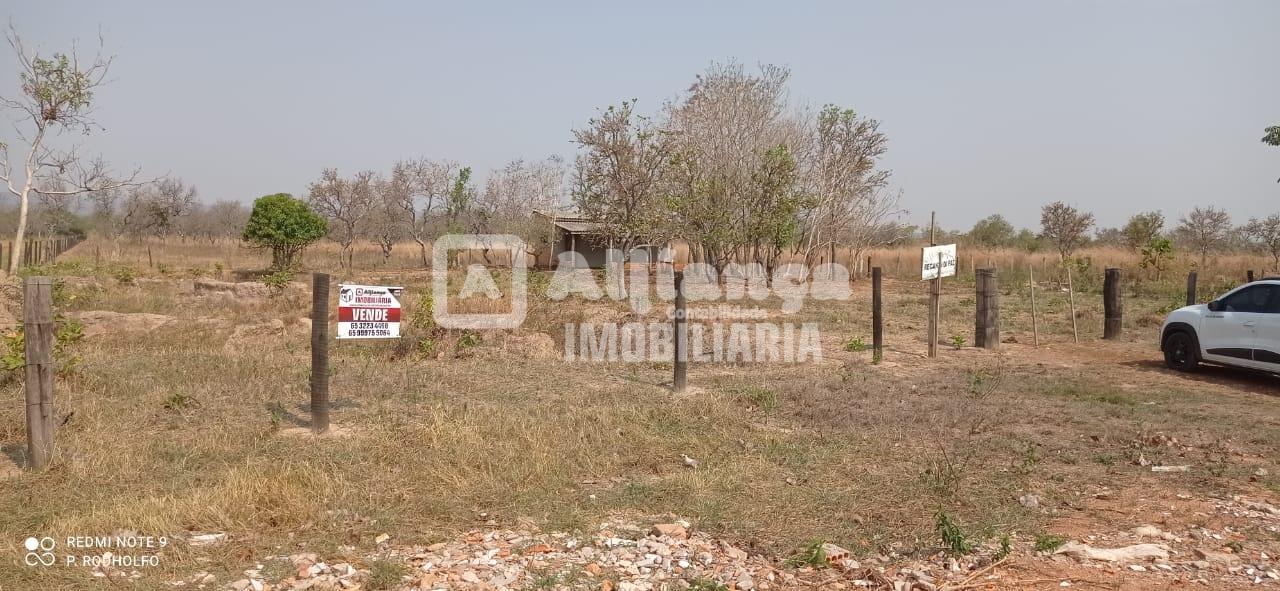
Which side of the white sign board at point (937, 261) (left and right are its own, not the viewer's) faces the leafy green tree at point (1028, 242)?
back

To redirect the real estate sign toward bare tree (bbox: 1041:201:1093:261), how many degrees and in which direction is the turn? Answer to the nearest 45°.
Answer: approximately 135° to its left

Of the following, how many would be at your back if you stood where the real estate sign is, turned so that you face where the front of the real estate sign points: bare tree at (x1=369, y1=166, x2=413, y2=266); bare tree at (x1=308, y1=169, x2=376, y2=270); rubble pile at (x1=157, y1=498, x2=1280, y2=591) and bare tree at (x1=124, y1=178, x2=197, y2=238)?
3

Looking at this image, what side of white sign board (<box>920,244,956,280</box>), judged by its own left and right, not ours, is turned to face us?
front

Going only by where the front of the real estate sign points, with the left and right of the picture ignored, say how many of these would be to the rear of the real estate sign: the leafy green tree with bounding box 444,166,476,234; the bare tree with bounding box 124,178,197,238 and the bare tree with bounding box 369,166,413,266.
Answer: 3

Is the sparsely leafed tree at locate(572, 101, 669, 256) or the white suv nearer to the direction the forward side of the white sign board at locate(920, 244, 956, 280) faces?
the white suv

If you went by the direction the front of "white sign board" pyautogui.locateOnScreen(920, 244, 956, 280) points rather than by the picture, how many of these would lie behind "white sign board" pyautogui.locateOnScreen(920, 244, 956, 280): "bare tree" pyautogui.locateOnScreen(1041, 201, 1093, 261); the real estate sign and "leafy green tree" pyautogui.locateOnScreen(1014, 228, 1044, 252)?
2

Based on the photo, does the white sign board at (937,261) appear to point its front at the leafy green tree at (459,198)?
no

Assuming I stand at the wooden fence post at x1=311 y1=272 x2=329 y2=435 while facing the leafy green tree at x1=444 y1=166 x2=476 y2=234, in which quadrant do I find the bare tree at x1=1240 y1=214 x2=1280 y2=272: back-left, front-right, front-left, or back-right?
front-right

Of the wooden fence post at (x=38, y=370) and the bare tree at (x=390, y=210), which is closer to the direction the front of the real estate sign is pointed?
the wooden fence post

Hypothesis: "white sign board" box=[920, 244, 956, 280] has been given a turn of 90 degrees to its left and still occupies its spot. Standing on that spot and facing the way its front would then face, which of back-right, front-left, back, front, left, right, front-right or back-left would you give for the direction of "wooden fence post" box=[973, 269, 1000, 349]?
front-left

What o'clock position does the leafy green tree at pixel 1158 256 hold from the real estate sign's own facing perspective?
The leafy green tree is roughly at 8 o'clock from the real estate sign.

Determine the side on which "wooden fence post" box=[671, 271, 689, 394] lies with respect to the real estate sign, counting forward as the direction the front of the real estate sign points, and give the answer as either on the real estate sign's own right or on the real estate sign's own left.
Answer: on the real estate sign's own left

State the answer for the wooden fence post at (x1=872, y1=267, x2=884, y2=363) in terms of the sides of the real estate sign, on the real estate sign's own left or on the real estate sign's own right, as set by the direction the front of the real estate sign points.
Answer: on the real estate sign's own left

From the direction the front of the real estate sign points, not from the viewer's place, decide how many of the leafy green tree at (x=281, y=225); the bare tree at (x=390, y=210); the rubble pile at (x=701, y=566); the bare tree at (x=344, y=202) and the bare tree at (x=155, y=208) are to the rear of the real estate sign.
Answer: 4

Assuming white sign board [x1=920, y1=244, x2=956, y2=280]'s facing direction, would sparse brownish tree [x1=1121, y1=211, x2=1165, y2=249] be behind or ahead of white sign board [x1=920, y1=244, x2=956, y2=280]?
behind

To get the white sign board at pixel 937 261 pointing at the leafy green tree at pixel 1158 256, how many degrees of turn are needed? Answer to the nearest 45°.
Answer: approximately 180°

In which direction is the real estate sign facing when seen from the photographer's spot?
facing the viewer

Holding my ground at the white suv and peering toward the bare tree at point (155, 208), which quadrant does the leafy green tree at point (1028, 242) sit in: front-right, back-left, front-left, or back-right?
front-right

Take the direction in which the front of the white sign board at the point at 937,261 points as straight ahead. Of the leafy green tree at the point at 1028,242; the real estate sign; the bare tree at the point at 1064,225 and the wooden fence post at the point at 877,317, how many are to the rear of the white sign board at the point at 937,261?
2

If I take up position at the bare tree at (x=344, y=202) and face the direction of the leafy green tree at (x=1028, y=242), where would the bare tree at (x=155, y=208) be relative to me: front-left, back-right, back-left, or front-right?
back-left
